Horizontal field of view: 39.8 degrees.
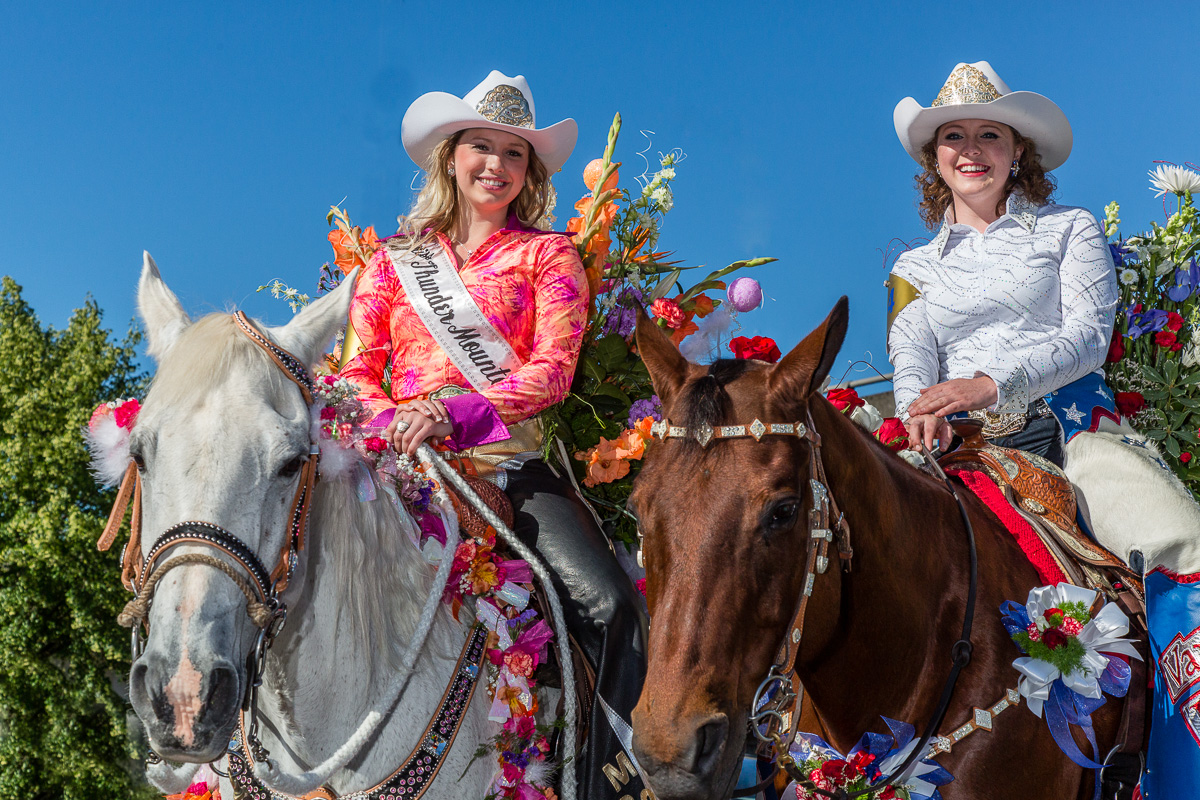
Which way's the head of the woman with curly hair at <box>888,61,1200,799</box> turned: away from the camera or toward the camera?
toward the camera

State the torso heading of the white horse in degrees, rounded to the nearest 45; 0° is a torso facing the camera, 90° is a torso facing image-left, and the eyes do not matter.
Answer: approximately 45°

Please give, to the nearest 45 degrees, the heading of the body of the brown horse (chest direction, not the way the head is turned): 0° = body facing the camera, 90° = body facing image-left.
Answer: approximately 45°

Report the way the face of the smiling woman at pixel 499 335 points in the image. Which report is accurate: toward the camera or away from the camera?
toward the camera

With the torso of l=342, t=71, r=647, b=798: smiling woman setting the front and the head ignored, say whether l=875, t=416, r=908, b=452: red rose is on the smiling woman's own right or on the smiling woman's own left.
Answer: on the smiling woman's own left

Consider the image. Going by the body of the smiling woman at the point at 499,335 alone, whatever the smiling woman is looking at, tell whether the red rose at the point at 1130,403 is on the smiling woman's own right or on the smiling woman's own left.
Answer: on the smiling woman's own left

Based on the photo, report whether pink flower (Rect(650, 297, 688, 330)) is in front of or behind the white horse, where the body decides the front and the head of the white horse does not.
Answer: behind

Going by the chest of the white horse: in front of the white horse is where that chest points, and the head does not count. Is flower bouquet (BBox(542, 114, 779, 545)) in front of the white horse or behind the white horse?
behind

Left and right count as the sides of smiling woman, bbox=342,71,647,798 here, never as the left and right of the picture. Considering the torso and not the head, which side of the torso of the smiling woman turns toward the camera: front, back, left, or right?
front
